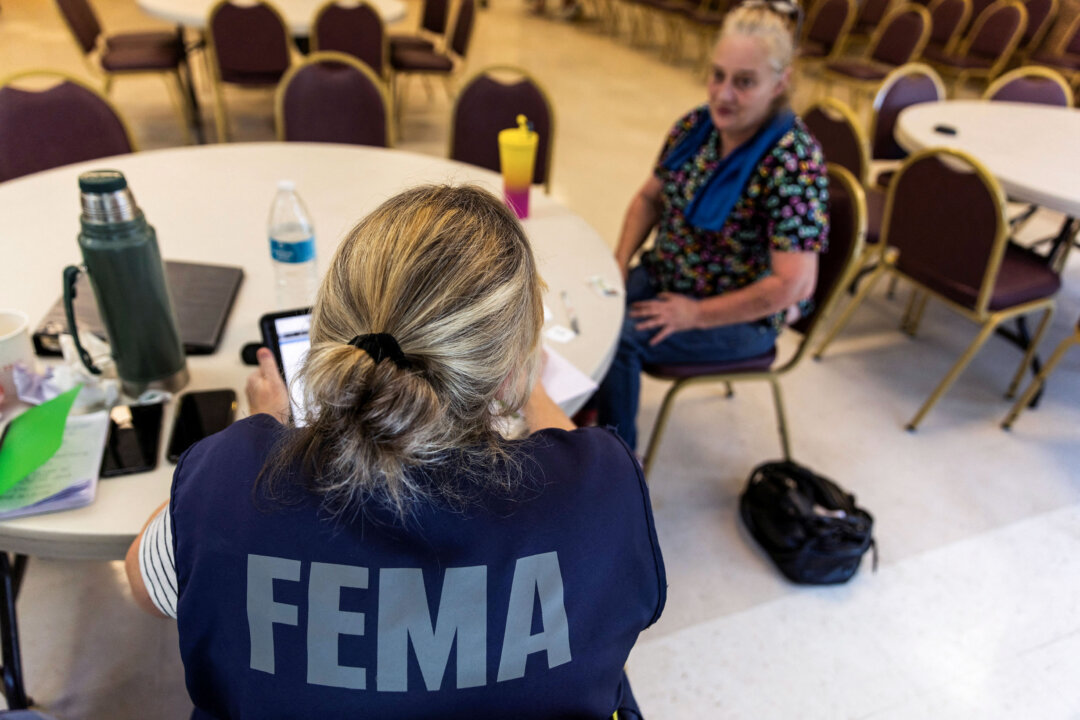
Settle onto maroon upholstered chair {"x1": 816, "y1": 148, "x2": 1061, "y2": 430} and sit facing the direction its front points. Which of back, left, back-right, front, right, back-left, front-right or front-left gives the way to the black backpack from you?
back-right

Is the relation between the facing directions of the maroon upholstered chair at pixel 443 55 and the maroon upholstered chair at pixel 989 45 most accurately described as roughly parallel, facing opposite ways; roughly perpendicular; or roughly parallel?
roughly parallel

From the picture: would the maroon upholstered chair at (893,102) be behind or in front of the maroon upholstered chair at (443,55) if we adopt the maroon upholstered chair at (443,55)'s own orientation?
behind

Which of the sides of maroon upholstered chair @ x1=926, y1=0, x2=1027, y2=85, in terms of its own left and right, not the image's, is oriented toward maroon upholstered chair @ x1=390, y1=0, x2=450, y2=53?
front

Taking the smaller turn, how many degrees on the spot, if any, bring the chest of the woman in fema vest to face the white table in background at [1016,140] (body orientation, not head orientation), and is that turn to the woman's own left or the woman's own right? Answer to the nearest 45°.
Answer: approximately 45° to the woman's own right

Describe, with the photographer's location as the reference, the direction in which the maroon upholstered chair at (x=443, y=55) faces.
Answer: facing to the left of the viewer

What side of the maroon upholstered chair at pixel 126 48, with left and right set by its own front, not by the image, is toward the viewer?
right

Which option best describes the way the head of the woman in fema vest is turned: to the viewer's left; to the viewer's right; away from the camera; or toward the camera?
away from the camera

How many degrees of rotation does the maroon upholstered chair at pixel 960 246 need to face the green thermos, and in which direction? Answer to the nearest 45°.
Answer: approximately 180°

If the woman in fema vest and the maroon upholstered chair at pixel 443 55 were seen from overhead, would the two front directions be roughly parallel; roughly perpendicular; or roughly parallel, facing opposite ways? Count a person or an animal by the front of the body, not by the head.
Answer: roughly perpendicular

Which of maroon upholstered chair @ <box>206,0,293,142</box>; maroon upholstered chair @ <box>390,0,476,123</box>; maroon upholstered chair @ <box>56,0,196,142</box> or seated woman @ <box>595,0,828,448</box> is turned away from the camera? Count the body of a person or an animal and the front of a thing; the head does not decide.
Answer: maroon upholstered chair @ <box>206,0,293,142</box>

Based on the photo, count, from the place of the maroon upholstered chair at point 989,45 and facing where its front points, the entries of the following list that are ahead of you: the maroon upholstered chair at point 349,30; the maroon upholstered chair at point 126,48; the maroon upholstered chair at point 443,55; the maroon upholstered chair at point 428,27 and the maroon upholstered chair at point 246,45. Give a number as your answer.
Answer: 5

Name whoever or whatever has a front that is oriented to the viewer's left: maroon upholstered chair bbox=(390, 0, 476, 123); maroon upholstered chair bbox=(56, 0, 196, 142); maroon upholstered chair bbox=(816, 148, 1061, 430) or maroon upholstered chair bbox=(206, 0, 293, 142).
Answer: maroon upholstered chair bbox=(390, 0, 476, 123)

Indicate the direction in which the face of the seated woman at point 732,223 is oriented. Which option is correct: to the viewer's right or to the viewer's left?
to the viewer's left

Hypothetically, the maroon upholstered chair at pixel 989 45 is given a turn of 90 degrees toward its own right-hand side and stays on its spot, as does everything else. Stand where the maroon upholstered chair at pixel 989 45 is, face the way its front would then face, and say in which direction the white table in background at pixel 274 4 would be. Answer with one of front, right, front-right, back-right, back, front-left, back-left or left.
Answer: left

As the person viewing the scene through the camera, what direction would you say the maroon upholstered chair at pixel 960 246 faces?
facing away from the viewer and to the right of the viewer

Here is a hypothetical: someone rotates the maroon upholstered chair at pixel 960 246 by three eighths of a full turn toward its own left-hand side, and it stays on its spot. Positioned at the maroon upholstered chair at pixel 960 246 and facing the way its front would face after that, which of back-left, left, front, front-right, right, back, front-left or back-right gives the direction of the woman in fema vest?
left
